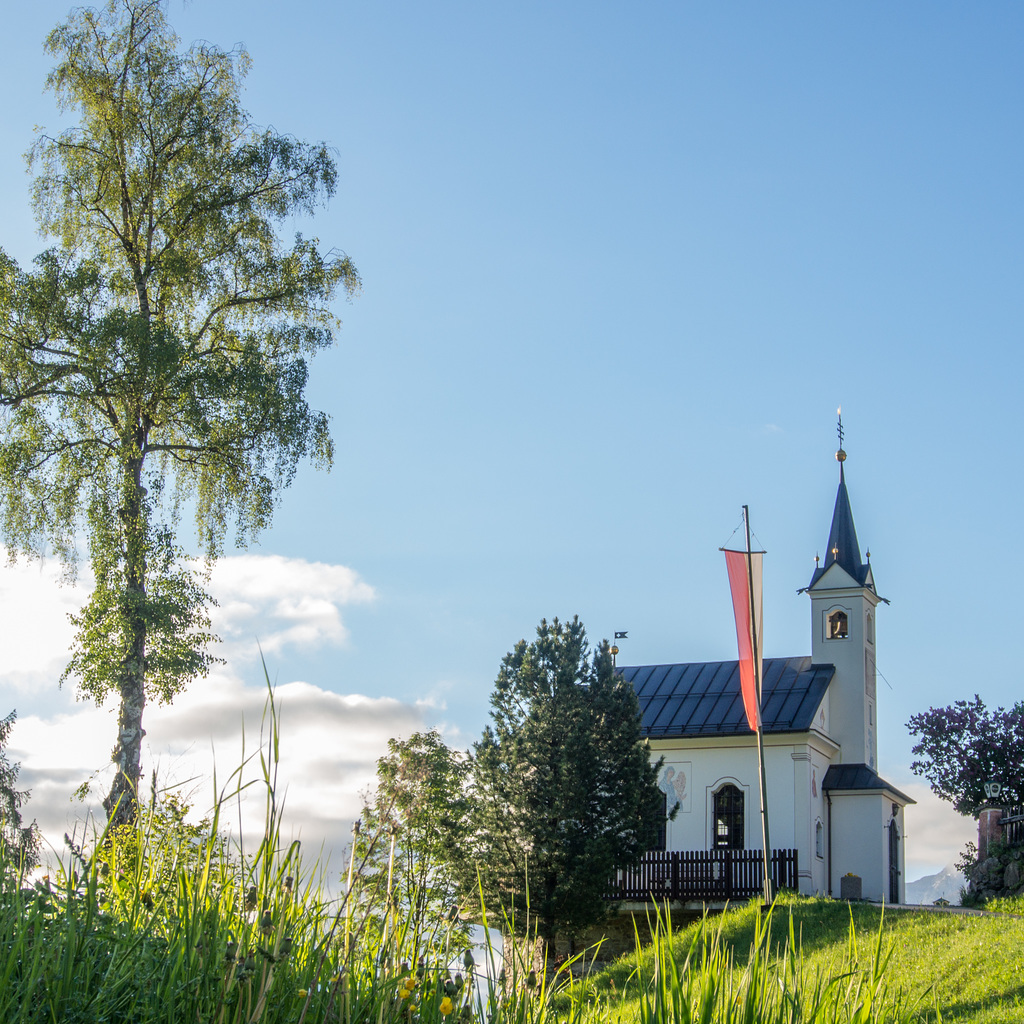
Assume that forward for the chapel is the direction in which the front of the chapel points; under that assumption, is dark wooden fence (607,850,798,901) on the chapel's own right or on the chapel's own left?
on the chapel's own right

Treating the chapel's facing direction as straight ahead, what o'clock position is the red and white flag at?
The red and white flag is roughly at 3 o'clock from the chapel.

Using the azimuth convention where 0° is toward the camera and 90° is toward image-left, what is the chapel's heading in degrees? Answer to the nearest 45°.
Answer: approximately 270°
